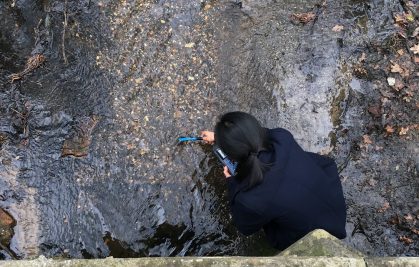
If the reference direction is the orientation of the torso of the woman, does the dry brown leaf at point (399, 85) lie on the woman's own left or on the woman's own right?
on the woman's own right

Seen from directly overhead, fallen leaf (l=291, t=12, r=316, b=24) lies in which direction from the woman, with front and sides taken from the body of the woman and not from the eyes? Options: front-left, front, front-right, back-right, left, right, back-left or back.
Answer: front-right

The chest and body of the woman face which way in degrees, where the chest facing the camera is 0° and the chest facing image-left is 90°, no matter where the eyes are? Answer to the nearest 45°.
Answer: approximately 135°

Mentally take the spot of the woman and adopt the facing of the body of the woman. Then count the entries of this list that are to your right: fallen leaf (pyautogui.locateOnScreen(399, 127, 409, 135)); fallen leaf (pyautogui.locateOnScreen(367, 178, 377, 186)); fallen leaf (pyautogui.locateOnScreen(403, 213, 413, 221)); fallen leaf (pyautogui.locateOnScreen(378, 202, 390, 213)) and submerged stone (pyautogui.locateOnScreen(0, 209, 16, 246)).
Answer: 4

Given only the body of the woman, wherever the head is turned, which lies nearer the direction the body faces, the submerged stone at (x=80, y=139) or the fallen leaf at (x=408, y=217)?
the submerged stone

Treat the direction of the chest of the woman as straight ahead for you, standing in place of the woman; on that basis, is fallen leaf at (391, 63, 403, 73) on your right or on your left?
on your right

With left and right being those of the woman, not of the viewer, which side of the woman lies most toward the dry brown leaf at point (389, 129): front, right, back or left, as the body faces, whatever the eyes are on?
right

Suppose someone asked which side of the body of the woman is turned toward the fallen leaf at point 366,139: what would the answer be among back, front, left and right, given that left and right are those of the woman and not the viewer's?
right

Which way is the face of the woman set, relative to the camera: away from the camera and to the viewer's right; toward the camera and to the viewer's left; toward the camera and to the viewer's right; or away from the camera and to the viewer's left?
away from the camera and to the viewer's left

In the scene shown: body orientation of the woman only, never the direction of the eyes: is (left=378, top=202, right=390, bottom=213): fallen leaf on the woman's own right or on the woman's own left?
on the woman's own right

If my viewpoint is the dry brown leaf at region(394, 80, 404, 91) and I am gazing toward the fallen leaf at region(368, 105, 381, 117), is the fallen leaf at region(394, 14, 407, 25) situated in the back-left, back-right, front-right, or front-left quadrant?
back-right

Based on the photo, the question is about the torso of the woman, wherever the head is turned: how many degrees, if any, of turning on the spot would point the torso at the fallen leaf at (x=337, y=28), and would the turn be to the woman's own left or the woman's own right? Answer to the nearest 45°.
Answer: approximately 45° to the woman's own right

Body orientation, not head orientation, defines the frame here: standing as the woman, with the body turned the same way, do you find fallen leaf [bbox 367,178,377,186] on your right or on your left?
on your right

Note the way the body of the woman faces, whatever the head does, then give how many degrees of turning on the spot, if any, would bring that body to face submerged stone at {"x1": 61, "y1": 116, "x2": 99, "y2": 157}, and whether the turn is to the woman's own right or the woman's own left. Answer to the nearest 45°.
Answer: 0° — they already face it
